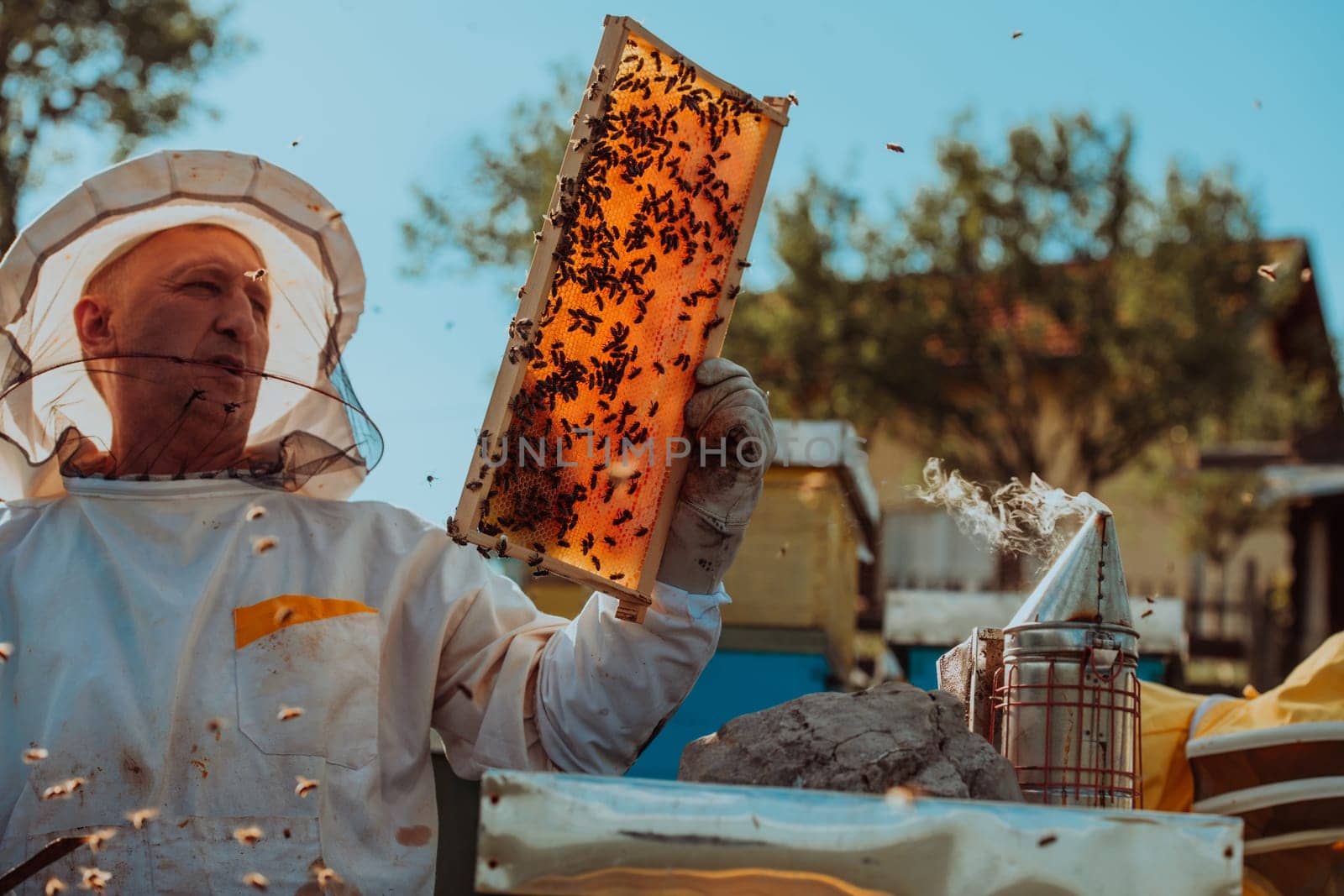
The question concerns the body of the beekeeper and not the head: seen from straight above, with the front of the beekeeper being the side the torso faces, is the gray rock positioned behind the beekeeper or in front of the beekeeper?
in front

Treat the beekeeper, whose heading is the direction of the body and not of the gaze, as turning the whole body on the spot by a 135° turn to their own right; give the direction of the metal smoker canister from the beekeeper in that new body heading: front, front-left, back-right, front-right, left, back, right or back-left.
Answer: back

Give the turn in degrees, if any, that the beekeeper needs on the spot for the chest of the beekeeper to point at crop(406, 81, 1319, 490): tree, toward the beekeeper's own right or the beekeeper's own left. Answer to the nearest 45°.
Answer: approximately 135° to the beekeeper's own left

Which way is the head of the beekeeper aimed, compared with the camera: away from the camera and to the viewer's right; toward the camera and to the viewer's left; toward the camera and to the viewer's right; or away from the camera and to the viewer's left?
toward the camera and to the viewer's right

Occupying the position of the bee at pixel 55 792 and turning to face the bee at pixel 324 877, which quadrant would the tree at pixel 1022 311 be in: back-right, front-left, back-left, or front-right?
front-left

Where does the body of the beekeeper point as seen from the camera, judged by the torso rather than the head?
toward the camera
